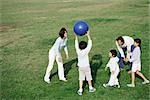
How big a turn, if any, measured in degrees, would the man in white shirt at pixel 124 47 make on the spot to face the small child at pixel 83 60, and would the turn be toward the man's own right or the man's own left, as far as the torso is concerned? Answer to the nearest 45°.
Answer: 0° — they already face them

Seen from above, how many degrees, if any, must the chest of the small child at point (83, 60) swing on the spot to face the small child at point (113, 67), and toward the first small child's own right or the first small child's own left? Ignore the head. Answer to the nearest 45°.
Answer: approximately 45° to the first small child's own right

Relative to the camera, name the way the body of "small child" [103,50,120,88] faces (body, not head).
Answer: to the viewer's left

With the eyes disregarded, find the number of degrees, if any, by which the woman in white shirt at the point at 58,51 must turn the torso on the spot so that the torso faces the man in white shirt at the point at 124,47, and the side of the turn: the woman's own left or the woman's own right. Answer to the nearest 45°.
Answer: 0° — they already face them

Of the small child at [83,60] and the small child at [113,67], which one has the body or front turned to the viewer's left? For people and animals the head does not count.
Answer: the small child at [113,67]

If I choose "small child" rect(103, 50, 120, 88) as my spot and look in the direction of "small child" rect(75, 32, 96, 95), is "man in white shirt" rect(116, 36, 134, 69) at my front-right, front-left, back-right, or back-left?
back-right

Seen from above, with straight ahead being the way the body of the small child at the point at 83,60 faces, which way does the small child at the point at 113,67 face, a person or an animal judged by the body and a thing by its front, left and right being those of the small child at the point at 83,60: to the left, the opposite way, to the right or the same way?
to the left

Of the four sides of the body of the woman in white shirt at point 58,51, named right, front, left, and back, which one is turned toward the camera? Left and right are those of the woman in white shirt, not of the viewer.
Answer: right

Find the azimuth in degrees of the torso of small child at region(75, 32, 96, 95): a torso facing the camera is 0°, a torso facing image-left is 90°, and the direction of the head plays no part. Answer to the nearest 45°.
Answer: approximately 180°
